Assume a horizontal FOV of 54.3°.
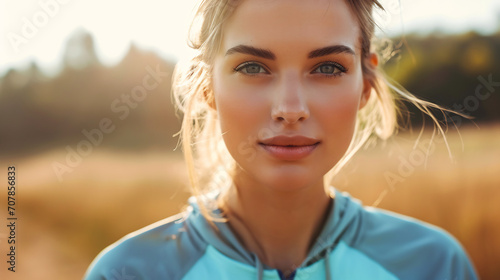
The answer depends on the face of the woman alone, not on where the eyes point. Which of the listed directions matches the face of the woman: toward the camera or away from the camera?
toward the camera

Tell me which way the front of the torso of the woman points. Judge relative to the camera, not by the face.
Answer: toward the camera
